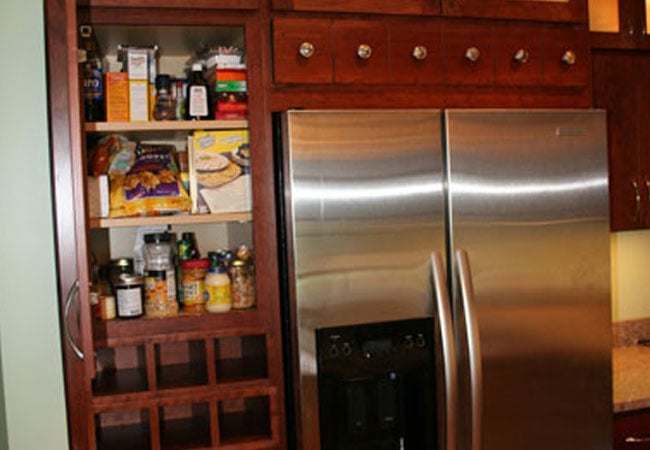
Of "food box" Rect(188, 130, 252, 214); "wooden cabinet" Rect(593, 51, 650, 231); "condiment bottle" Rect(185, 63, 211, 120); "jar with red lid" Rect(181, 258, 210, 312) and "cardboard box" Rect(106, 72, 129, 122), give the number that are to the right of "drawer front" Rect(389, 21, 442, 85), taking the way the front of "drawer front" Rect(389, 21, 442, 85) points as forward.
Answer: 4

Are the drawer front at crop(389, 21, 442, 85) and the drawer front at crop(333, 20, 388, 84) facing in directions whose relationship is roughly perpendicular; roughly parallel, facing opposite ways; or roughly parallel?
roughly parallel

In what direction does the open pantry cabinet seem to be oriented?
toward the camera

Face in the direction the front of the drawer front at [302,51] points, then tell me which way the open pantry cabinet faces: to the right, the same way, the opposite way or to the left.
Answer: the same way

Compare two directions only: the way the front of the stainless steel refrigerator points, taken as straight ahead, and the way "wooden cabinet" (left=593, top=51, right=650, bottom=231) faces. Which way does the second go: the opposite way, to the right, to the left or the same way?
the same way

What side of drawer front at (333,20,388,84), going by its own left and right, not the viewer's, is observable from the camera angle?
front

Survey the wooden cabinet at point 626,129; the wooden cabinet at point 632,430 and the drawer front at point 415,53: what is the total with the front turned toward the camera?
3

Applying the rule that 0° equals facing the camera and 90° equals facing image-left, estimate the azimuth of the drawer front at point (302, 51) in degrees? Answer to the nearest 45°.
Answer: approximately 0°

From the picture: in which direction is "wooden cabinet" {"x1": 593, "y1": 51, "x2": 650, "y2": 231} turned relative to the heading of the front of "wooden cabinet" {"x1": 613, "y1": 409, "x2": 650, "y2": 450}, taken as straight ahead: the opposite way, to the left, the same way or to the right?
the same way

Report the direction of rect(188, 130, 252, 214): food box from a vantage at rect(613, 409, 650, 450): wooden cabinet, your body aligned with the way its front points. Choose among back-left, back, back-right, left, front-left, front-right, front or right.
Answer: front-right

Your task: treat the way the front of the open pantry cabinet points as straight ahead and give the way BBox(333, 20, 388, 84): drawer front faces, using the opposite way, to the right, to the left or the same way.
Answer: the same way

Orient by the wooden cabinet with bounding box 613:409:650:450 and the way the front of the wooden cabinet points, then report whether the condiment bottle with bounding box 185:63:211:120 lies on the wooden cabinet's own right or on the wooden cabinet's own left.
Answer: on the wooden cabinet's own right

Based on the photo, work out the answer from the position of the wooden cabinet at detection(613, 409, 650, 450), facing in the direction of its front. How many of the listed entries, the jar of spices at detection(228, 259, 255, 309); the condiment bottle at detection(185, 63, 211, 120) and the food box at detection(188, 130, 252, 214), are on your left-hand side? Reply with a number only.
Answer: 0

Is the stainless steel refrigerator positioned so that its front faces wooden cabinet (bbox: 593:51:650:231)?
no

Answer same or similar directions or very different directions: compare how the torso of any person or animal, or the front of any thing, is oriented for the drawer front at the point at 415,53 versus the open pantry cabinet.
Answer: same or similar directions

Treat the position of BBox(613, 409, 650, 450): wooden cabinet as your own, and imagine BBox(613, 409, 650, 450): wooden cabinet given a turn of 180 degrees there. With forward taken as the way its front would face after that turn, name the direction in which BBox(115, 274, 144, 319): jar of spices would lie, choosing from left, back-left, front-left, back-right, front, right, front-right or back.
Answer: back-left

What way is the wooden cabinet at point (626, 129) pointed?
toward the camera

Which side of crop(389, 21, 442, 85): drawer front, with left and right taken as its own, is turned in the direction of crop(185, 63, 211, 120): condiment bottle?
right
